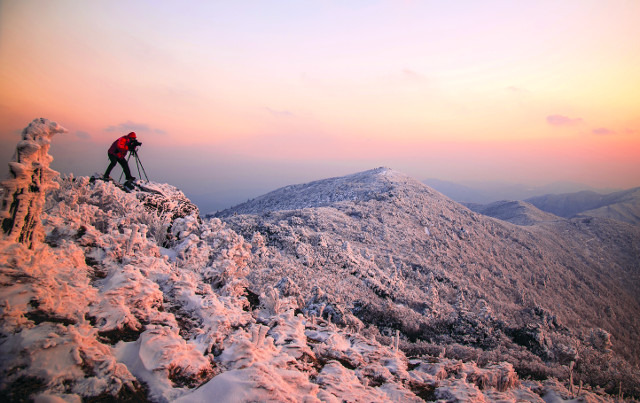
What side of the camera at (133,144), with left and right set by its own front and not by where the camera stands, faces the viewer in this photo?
right

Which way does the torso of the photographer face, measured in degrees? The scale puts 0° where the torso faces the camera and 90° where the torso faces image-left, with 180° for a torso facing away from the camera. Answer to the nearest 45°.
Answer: approximately 270°

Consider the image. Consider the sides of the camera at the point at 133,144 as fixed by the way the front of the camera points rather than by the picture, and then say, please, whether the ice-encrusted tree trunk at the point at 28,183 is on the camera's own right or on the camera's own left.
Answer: on the camera's own right
